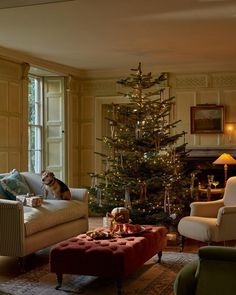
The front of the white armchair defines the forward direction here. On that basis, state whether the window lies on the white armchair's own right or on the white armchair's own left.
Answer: on the white armchair's own right

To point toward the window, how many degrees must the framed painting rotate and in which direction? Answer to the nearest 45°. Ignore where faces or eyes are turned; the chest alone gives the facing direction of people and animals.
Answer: approximately 90° to its right

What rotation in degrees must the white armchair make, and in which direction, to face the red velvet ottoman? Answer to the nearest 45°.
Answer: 0° — it already faces it

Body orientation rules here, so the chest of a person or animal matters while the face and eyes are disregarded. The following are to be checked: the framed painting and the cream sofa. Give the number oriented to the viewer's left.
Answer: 0

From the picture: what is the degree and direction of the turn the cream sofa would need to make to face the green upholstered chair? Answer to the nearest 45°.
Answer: approximately 45° to its right

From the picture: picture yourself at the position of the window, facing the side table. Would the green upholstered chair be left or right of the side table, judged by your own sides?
right

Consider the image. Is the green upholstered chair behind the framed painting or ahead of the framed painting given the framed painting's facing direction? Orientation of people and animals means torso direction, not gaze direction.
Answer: ahead

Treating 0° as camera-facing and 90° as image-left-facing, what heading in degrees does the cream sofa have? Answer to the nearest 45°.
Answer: approximately 315°

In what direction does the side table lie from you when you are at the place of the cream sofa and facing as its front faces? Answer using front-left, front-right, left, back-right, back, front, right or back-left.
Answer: left

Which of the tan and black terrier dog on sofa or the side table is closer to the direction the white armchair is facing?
the tan and black terrier dog on sofa

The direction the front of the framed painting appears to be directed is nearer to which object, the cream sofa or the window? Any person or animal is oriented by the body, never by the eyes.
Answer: the cream sofa

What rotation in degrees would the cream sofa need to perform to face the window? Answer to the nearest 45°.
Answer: approximately 135° to its left

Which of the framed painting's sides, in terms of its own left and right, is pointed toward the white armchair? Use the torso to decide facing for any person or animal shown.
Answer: front

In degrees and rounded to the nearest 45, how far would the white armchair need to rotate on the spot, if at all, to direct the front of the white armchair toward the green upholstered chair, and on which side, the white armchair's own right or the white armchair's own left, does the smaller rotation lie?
approximately 45° to the white armchair's own left
